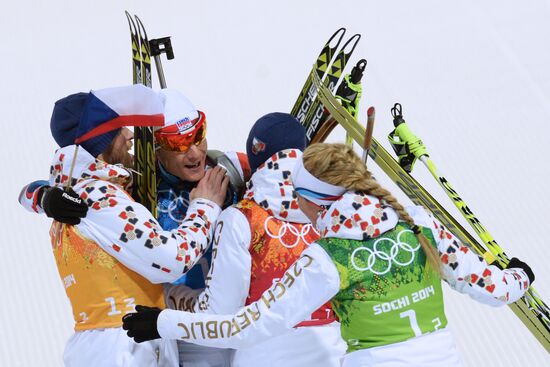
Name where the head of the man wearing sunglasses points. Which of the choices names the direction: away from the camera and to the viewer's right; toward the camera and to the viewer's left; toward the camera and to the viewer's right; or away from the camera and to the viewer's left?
toward the camera and to the viewer's right

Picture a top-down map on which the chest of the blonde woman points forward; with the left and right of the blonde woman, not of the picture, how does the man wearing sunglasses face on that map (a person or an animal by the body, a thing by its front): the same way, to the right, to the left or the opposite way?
the opposite way

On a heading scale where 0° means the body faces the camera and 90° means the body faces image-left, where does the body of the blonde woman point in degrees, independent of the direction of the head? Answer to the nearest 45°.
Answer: approximately 135°

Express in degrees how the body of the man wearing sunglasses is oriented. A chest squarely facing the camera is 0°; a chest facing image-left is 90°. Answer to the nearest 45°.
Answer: approximately 315°

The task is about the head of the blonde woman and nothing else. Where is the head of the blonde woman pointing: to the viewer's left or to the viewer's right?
to the viewer's left

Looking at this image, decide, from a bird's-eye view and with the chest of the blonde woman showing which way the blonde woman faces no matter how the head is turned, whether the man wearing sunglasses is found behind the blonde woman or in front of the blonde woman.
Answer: in front

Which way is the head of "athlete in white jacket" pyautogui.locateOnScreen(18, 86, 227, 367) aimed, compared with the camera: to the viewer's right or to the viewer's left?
to the viewer's right
